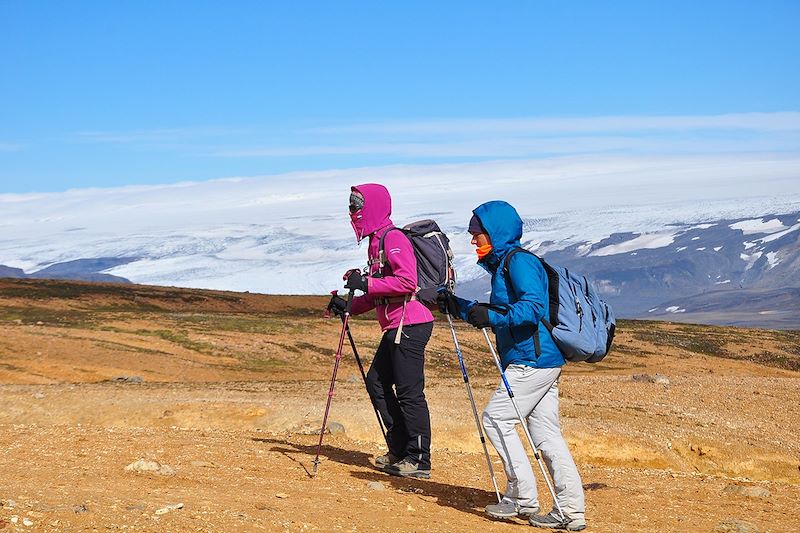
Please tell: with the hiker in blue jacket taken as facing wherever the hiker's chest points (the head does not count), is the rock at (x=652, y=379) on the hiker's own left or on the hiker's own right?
on the hiker's own right

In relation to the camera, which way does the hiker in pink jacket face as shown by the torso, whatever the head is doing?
to the viewer's left

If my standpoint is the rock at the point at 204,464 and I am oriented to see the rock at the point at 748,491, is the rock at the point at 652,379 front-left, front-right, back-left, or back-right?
front-left

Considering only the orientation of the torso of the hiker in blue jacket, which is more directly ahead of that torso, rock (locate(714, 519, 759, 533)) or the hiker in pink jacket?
the hiker in pink jacket

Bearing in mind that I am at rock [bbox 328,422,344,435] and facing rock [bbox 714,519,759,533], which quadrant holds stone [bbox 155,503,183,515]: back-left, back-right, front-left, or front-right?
front-right

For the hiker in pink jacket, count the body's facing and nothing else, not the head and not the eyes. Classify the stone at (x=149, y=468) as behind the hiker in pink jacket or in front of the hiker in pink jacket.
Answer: in front

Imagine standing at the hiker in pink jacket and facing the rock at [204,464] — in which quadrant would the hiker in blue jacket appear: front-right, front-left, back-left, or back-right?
back-left

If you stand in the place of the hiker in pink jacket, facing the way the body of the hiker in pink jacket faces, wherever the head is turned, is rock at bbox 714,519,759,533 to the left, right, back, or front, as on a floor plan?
back

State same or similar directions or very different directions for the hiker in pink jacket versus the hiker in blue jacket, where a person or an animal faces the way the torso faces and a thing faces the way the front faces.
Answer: same or similar directions

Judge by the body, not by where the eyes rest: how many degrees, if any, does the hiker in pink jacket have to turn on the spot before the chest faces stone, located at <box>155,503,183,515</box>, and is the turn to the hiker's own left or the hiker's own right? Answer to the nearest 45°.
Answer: approximately 45° to the hiker's own left

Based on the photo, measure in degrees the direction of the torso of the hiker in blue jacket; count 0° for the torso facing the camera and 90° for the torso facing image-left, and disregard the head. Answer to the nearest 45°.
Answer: approximately 90°

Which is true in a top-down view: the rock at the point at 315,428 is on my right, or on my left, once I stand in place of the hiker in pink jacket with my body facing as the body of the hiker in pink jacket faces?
on my right

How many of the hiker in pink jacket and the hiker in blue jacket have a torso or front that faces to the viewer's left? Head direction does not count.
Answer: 2

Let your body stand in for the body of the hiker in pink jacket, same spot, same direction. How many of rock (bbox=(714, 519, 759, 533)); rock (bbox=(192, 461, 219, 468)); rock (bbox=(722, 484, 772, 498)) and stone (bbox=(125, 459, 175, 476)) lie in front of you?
2

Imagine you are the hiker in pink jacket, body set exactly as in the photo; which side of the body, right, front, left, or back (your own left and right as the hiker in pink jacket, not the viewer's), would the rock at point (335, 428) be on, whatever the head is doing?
right

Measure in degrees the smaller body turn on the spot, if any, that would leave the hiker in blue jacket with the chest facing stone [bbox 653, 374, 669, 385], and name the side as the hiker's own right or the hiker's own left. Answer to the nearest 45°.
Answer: approximately 90° to the hiker's own right
